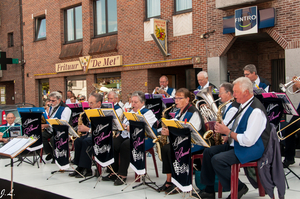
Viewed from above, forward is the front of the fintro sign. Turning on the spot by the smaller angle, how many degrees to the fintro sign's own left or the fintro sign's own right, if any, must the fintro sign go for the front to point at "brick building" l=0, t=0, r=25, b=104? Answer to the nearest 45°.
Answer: approximately 90° to the fintro sign's own right

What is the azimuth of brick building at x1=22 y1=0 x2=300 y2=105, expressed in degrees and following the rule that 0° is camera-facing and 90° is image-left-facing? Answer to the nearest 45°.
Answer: approximately 45°

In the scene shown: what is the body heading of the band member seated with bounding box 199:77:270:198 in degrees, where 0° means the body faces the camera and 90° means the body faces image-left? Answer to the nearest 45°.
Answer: approximately 90°

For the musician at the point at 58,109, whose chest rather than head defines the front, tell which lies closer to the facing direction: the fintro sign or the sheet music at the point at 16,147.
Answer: the sheet music

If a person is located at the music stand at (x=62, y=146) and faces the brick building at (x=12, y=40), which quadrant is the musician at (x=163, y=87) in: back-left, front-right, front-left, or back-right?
front-right

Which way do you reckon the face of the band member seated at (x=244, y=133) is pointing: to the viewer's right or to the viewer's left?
to the viewer's left

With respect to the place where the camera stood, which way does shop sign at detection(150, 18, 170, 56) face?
facing the viewer and to the right of the viewer

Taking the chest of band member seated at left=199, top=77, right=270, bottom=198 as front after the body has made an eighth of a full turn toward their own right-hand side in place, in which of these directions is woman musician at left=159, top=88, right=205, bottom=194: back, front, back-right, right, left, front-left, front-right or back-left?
front

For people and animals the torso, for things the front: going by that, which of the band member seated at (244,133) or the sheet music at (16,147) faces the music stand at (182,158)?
the band member seated

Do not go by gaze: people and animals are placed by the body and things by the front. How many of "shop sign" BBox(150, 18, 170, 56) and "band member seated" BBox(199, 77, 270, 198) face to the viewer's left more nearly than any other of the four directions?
1

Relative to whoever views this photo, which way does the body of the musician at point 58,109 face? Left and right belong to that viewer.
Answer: facing the viewer and to the left of the viewer
